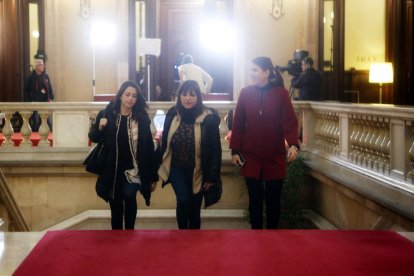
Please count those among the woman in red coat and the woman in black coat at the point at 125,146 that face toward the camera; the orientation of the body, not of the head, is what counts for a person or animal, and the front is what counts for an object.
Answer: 2

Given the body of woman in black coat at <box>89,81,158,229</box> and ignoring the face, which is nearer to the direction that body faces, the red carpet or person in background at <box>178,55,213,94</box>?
the red carpet

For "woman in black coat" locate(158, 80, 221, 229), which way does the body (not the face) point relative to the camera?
toward the camera

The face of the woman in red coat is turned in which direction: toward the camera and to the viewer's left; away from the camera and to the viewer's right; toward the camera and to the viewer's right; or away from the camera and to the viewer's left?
toward the camera and to the viewer's left

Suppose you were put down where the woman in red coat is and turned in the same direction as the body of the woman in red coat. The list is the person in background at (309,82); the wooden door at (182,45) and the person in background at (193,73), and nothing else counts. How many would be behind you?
3

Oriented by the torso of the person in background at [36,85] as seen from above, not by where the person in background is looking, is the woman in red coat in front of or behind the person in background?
in front

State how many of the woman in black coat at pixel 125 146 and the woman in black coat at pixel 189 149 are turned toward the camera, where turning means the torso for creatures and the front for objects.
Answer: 2

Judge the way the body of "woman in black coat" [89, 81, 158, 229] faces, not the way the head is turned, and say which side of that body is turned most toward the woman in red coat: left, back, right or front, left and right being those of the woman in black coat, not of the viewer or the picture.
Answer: left

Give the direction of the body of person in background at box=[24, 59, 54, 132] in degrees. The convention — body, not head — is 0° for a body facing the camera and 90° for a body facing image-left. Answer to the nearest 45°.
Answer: approximately 315°

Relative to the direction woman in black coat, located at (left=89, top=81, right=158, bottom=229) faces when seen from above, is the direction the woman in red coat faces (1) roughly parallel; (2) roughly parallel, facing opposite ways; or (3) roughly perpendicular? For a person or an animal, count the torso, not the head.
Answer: roughly parallel

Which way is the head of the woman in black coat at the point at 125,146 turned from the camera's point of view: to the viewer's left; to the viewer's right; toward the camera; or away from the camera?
toward the camera

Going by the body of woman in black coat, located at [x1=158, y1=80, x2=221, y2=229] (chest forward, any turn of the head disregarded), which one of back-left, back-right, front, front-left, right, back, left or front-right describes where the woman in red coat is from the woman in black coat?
left

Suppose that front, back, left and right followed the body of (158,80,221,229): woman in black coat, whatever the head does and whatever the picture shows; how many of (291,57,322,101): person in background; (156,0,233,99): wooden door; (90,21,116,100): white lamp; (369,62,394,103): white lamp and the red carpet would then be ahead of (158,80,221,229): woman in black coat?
1

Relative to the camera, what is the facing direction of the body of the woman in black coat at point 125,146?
toward the camera

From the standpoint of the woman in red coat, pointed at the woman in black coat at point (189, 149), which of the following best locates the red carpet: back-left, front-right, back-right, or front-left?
front-left

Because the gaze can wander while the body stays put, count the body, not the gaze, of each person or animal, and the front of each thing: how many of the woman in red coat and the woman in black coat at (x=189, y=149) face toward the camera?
2
